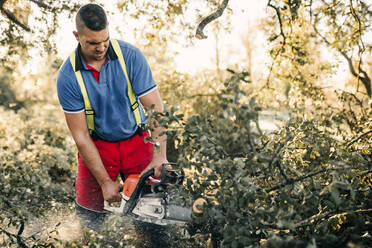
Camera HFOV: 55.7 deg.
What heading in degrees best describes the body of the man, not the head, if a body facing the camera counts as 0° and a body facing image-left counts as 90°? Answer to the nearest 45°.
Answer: approximately 0°
